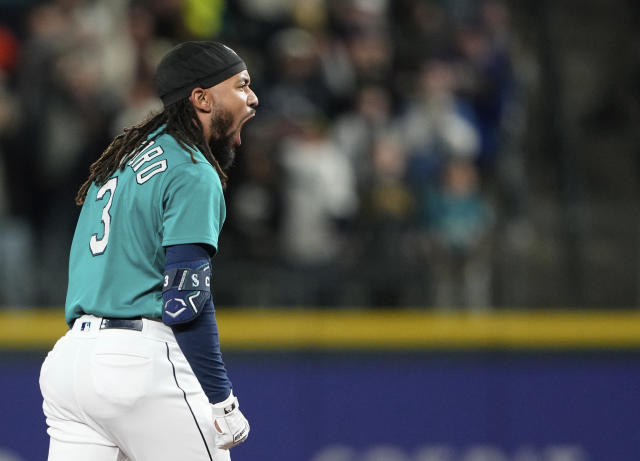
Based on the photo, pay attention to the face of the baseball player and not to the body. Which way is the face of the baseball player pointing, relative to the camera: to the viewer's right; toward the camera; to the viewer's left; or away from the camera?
to the viewer's right

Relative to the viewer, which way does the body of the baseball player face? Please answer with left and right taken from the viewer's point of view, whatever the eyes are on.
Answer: facing away from the viewer and to the right of the viewer
